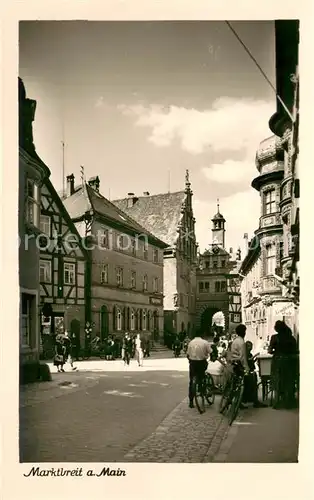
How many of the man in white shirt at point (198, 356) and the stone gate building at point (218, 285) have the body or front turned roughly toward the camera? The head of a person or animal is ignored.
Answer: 1

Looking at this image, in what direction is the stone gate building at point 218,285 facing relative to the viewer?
toward the camera

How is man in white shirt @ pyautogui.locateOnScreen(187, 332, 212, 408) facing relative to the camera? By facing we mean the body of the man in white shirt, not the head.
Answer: away from the camera

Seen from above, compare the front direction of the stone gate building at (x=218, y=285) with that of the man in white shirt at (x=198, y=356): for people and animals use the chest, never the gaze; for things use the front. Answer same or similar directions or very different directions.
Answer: very different directions
